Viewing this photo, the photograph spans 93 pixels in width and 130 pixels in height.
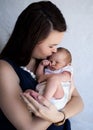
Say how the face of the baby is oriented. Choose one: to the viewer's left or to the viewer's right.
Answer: to the viewer's left

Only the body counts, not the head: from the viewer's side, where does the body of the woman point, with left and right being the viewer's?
facing the viewer and to the right of the viewer
